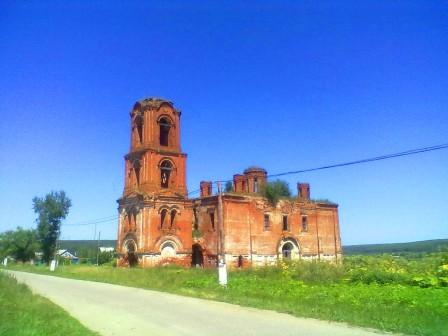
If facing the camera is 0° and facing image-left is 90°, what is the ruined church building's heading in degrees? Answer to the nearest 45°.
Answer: approximately 45°
